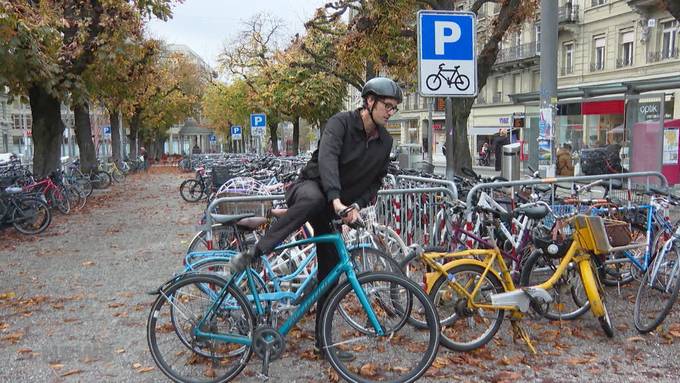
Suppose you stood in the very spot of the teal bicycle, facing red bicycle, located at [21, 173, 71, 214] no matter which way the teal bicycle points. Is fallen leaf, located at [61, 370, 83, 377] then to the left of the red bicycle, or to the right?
left

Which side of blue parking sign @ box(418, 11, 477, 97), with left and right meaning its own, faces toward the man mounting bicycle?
front

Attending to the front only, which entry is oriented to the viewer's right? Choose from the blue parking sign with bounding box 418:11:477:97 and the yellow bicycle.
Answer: the yellow bicycle

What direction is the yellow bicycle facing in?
to the viewer's right

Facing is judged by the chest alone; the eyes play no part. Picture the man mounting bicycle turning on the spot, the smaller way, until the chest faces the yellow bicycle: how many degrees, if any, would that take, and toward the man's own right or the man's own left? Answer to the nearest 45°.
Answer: approximately 45° to the man's own left

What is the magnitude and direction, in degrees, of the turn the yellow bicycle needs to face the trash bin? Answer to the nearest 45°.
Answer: approximately 90° to its left

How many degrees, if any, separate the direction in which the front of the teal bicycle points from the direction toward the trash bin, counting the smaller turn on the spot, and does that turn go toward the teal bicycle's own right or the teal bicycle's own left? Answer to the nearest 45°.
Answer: approximately 45° to the teal bicycle's own left

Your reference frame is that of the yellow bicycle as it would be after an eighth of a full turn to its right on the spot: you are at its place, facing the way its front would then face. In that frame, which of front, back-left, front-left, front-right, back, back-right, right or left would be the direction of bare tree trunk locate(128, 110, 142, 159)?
back

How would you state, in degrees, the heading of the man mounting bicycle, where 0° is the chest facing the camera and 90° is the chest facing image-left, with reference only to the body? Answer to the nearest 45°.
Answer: approximately 315°

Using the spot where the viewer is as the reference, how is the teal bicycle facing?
facing to the right of the viewer

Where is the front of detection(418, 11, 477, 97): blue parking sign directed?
toward the camera

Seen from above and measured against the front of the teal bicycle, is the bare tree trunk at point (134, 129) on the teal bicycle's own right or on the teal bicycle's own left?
on the teal bicycle's own left

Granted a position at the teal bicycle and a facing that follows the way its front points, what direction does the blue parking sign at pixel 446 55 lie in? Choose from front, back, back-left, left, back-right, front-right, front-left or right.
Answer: front-left

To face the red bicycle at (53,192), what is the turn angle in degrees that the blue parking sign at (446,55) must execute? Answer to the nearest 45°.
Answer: approximately 135° to its right

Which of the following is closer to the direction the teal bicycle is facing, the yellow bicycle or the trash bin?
the yellow bicycle

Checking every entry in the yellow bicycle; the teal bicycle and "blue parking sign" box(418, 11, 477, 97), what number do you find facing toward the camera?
1
